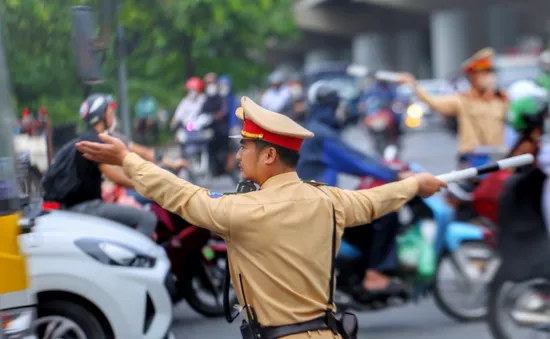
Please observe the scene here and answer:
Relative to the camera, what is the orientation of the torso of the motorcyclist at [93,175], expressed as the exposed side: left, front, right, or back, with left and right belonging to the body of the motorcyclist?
right

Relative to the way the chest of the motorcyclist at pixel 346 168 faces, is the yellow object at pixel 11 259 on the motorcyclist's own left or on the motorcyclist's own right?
on the motorcyclist's own right

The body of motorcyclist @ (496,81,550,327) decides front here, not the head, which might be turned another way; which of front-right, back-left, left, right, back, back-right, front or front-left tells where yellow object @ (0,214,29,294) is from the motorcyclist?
back-right

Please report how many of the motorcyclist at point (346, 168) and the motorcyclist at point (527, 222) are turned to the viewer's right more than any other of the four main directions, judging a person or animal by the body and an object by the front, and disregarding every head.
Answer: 2

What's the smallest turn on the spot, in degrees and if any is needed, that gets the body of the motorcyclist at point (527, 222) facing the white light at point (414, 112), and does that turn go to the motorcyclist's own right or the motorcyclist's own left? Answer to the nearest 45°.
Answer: approximately 90° to the motorcyclist's own left

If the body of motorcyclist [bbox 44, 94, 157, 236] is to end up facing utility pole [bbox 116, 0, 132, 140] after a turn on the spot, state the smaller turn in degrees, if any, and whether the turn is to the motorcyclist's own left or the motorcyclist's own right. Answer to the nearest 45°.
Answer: approximately 90° to the motorcyclist's own left

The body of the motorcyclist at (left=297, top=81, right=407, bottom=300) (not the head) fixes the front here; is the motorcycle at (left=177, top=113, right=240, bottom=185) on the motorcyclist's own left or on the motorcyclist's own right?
on the motorcyclist's own left

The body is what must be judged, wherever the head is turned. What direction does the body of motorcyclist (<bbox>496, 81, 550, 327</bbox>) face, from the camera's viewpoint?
to the viewer's right

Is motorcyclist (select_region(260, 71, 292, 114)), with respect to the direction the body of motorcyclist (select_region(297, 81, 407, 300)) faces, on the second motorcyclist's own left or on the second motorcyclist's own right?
on the second motorcyclist's own left

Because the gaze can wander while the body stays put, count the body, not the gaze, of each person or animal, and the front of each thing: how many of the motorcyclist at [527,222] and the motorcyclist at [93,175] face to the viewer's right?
2

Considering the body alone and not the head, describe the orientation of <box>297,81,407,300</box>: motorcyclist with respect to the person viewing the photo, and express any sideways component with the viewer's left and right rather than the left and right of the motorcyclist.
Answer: facing to the right of the viewer
